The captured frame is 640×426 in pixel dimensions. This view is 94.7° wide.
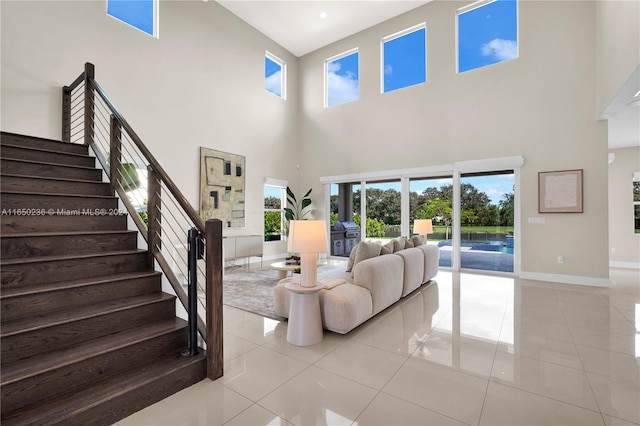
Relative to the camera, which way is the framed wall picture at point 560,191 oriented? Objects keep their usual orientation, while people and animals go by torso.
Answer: toward the camera

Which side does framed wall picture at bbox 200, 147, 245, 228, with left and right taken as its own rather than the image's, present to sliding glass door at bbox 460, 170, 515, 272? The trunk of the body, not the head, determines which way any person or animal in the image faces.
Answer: front

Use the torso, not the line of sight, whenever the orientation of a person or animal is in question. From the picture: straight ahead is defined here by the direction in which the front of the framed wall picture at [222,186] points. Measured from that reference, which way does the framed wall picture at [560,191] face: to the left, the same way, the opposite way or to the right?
to the right

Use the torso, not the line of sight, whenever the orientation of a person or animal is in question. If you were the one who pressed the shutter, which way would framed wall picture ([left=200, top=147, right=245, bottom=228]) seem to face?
facing the viewer and to the right of the viewer

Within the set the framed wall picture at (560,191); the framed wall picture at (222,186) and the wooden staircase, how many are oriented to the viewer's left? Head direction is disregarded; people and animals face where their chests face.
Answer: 0

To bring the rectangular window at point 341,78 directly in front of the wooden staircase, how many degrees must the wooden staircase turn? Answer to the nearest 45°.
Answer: approximately 90° to its left

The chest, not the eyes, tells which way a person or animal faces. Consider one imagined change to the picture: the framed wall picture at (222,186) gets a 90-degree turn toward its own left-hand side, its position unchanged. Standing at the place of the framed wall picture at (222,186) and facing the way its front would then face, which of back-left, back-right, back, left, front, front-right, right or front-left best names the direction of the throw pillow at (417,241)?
right

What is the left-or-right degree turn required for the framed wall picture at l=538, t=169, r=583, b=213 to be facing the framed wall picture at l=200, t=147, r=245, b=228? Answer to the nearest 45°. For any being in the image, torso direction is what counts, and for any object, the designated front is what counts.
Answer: approximately 45° to its right

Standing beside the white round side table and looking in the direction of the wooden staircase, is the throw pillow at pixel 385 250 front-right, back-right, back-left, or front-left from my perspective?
back-right

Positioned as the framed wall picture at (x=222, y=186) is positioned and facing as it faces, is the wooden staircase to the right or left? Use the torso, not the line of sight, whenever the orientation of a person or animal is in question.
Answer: on its right

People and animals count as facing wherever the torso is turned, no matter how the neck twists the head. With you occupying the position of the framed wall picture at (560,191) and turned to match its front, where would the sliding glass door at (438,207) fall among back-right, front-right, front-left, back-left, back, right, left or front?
right

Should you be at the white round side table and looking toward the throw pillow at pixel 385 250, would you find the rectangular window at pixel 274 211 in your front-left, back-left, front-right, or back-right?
front-left

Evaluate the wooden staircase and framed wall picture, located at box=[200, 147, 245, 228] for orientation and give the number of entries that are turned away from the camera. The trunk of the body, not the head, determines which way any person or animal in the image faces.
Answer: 0

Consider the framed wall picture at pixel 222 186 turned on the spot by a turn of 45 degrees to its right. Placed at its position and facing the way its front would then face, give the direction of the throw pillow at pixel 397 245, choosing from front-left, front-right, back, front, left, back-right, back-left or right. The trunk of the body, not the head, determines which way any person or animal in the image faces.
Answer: front-left

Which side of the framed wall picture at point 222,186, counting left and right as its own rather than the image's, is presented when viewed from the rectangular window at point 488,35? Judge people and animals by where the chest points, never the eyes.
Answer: front

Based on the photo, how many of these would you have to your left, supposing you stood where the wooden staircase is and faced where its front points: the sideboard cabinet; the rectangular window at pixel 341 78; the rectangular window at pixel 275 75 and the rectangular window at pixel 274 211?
4

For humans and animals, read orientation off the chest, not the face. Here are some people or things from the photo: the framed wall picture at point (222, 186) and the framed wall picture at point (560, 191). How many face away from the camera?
0

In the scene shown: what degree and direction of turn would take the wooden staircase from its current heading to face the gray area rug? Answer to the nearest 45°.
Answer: approximately 90° to its left
